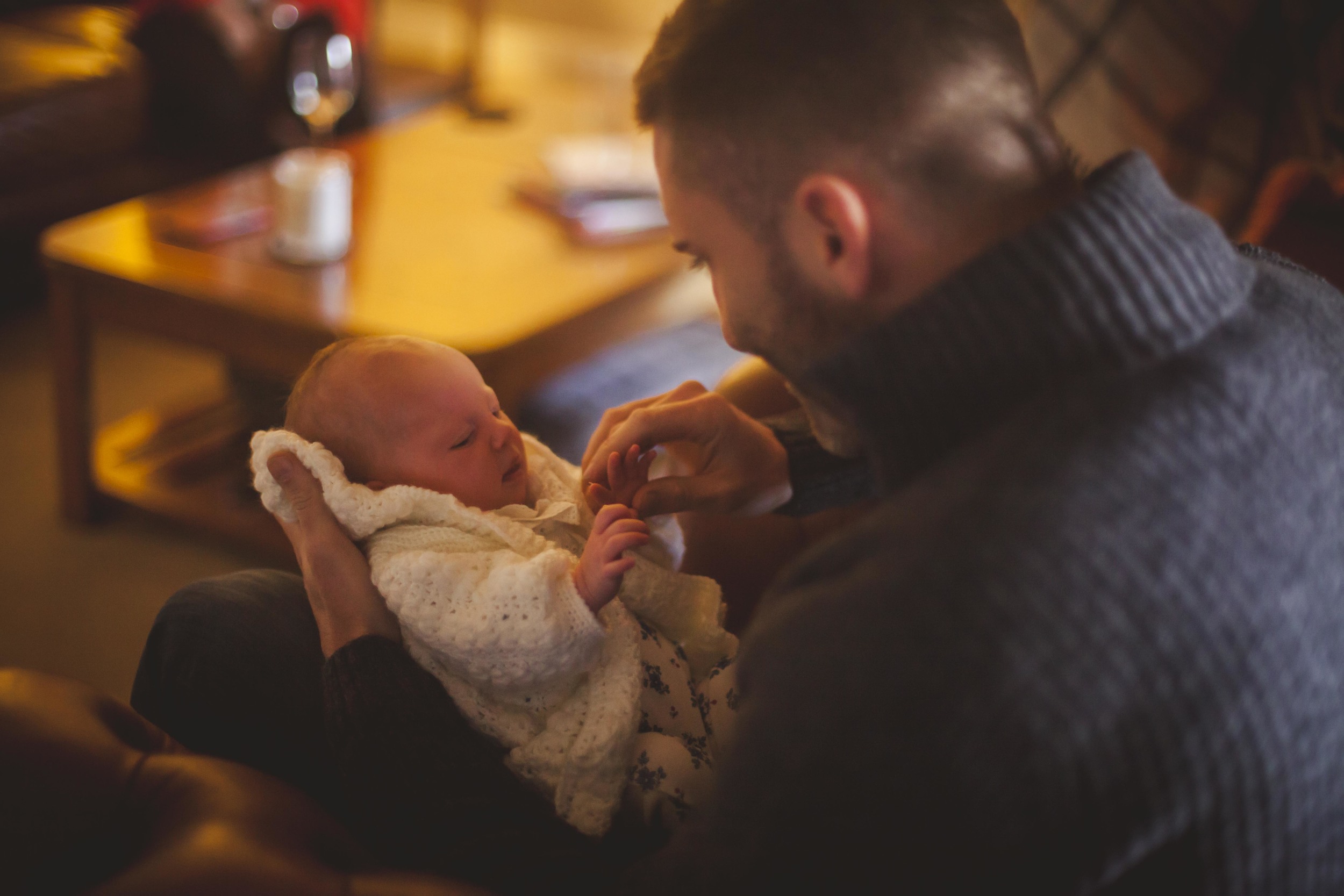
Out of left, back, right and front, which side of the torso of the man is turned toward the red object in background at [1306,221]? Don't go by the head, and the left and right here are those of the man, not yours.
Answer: right

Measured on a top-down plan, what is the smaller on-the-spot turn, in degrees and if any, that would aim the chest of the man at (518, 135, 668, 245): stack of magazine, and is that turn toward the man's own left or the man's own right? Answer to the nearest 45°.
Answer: approximately 45° to the man's own right

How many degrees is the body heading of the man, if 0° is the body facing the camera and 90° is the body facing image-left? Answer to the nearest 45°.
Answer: approximately 135°

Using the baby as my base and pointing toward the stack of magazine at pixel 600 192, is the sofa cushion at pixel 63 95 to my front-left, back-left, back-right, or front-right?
front-left

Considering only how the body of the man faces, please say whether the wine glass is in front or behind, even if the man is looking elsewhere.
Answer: in front

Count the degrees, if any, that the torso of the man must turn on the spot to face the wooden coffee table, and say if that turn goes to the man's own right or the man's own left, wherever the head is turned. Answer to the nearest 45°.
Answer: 0° — they already face it

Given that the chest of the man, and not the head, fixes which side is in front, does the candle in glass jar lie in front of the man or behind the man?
in front
